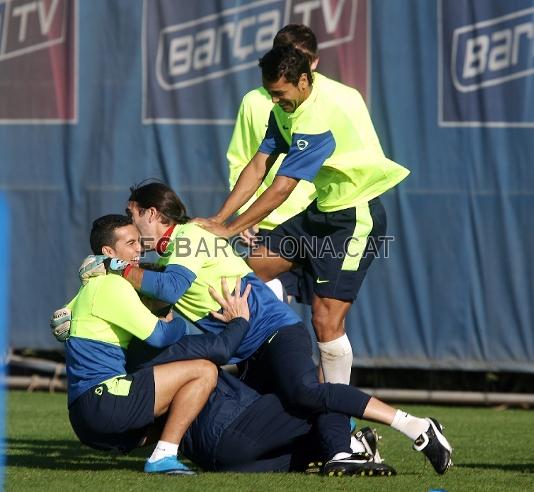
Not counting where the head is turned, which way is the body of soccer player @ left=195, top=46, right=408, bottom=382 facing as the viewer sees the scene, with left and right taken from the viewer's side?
facing the viewer and to the left of the viewer

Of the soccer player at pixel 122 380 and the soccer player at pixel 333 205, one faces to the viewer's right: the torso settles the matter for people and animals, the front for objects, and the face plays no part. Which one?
the soccer player at pixel 122 380

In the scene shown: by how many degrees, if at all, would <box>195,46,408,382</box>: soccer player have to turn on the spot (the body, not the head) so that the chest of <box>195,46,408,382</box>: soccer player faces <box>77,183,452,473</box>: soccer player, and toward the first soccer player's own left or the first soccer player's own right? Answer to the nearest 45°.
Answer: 0° — they already face them

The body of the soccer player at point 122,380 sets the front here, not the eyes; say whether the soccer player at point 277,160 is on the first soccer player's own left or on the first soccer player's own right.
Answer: on the first soccer player's own left

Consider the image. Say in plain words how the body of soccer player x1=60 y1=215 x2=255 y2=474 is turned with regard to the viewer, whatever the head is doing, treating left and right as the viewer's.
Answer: facing to the right of the viewer

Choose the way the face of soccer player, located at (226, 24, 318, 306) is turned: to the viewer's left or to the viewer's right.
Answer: to the viewer's left

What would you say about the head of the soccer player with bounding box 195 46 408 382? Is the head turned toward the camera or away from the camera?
toward the camera

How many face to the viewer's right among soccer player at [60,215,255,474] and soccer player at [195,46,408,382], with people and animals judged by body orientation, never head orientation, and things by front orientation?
1
